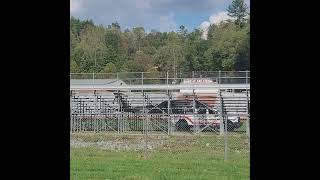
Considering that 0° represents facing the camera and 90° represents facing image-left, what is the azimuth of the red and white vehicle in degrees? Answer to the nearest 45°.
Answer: approximately 270°

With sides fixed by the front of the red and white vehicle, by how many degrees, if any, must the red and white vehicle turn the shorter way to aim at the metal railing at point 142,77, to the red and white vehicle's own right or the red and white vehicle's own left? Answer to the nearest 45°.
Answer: approximately 135° to the red and white vehicle's own left
